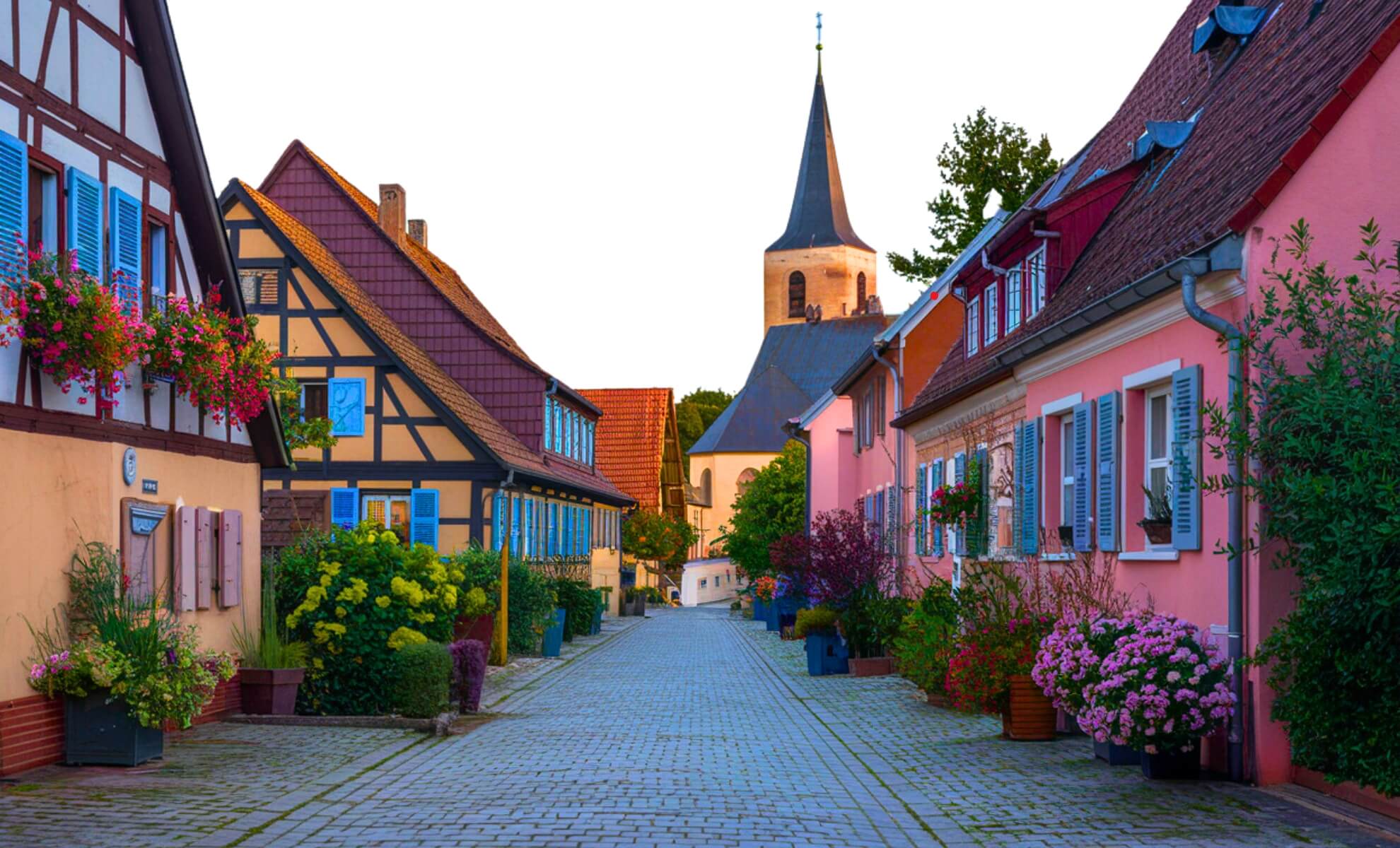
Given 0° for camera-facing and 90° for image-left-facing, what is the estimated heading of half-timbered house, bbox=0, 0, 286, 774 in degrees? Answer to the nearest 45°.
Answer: approximately 315°

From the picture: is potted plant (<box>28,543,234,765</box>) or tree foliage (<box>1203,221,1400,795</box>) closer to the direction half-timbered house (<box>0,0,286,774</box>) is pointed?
the tree foliage

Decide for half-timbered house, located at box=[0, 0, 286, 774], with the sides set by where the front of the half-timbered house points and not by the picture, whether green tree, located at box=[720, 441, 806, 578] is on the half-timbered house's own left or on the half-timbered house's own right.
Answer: on the half-timbered house's own left

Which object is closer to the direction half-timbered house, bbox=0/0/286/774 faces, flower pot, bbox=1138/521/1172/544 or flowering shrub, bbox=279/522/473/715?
the flower pot

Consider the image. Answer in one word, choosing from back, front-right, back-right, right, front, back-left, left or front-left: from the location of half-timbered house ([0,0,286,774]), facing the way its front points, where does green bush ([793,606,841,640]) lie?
left

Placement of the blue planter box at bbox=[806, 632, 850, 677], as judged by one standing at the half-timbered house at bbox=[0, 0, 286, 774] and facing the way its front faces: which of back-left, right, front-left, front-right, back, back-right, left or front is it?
left

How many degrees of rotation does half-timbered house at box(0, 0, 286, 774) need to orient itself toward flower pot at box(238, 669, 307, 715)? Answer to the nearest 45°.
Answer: approximately 90° to its left

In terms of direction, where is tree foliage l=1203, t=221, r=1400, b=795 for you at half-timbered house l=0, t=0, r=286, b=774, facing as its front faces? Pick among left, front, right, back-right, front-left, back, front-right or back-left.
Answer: front

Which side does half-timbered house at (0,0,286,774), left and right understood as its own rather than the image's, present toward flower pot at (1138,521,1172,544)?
front

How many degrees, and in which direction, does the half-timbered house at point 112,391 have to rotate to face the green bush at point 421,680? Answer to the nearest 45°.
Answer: approximately 90° to its left

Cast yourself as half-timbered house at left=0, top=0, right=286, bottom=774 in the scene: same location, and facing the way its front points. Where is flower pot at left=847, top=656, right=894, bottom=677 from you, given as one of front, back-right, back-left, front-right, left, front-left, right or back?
left

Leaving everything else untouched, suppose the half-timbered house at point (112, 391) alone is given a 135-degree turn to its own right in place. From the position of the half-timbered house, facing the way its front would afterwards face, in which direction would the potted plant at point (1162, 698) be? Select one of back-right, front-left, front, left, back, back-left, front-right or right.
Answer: back-left

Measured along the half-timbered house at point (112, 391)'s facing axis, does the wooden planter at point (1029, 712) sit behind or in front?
in front
